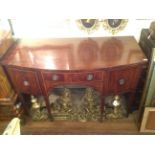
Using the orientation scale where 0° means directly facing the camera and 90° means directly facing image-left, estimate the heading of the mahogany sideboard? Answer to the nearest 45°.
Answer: approximately 0°
